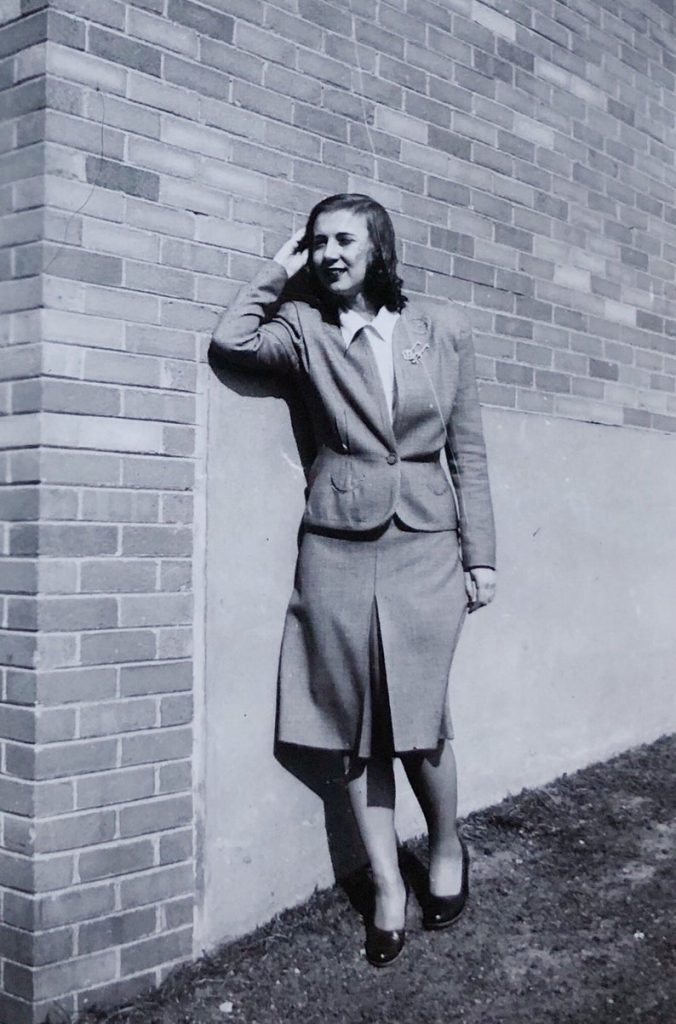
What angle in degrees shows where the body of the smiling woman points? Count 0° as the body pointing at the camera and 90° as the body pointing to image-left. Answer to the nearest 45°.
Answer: approximately 0°
